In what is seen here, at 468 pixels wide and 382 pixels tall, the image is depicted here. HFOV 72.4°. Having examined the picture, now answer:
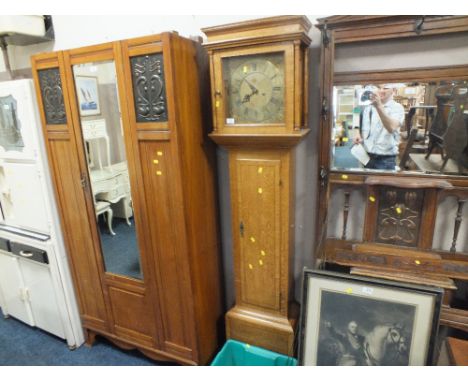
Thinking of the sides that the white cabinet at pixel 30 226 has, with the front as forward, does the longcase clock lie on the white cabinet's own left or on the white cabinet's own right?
on the white cabinet's own left

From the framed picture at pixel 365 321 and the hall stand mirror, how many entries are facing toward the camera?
2

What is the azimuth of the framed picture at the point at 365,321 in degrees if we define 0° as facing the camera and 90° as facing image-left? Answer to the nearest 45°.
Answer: approximately 0°

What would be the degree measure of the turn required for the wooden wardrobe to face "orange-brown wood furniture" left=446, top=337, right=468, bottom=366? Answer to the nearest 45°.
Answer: approximately 90° to its left

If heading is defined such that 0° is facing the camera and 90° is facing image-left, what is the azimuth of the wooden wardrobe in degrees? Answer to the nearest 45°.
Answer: approximately 45°

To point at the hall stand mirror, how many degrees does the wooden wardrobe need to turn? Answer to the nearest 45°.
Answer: approximately 90° to its left

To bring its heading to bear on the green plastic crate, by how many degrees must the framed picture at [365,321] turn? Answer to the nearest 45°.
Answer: approximately 90° to its right

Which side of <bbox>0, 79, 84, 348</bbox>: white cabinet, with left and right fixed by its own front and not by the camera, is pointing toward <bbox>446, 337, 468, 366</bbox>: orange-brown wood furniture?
left
